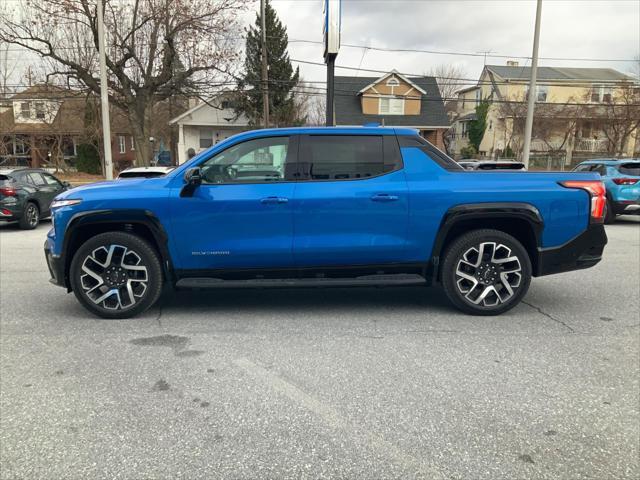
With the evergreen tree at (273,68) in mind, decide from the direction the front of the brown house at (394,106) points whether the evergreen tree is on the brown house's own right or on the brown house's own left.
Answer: on the brown house's own right

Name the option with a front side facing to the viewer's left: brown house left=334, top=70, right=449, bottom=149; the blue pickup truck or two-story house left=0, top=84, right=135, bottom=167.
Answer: the blue pickup truck

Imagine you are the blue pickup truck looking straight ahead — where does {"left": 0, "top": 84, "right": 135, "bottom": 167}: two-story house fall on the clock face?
The two-story house is roughly at 2 o'clock from the blue pickup truck.

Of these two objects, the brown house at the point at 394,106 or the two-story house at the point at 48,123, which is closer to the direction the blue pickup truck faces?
the two-story house

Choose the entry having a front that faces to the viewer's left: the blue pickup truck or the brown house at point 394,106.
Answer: the blue pickup truck

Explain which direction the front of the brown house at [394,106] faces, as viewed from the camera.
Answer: facing the viewer

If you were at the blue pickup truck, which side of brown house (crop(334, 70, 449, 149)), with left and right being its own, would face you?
front

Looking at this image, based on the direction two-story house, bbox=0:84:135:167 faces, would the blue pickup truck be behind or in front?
in front

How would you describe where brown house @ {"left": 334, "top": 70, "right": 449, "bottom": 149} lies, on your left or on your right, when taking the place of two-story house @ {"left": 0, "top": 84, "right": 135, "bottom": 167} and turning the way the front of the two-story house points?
on your left

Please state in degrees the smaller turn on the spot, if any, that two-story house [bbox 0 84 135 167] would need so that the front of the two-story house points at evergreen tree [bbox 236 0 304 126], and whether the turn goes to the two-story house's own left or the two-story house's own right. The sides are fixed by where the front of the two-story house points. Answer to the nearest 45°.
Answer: approximately 45° to the two-story house's own left

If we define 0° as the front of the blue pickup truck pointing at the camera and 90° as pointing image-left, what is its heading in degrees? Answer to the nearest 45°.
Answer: approximately 90°

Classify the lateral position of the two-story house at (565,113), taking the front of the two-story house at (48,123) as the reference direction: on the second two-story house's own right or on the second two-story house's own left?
on the second two-story house's own left

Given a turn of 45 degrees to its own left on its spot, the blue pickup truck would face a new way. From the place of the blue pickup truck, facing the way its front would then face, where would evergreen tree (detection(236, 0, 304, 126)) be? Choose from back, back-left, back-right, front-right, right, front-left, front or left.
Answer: back-right

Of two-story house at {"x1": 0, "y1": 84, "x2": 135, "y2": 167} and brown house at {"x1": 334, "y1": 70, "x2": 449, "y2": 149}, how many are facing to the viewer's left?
0

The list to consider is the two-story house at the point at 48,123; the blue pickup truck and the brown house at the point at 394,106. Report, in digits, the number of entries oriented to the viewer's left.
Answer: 1
